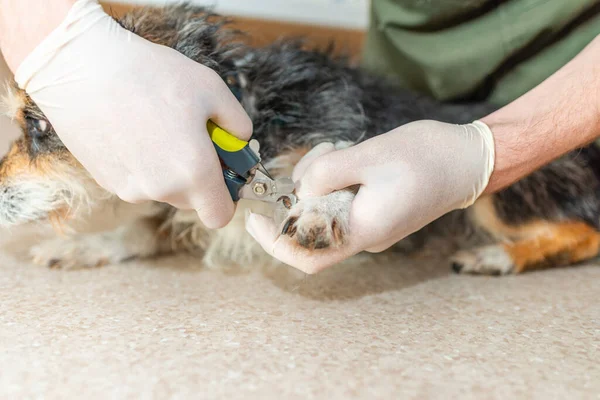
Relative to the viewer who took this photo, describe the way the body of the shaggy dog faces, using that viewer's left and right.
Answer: facing to the left of the viewer
